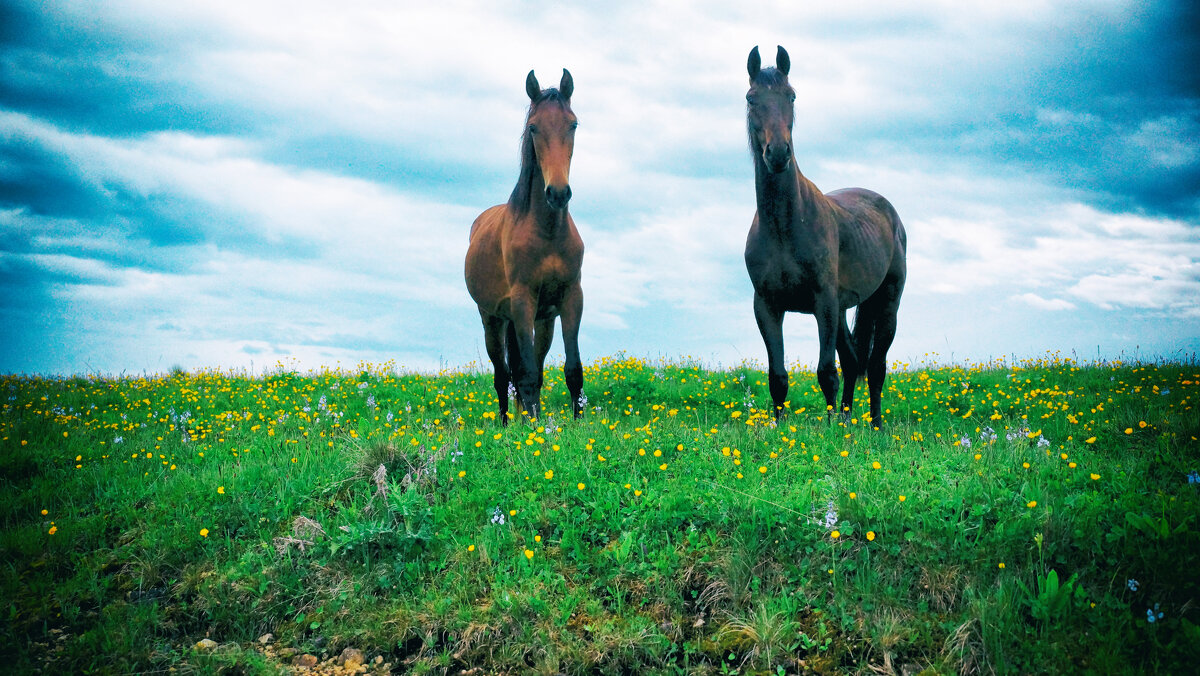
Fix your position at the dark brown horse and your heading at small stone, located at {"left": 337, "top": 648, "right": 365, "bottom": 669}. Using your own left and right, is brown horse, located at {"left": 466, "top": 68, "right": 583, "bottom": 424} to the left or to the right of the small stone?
right

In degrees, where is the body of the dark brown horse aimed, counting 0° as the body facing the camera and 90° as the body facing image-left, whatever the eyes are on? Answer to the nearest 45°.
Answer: approximately 45°

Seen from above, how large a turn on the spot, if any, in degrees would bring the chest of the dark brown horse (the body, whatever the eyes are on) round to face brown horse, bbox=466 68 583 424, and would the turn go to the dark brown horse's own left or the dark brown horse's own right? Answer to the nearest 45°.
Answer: approximately 45° to the dark brown horse's own right

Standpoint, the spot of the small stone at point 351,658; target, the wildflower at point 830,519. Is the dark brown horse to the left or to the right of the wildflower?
left

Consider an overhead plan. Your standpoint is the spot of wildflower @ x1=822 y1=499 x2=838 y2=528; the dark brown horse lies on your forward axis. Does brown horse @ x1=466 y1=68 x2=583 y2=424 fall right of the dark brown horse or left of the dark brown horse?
left

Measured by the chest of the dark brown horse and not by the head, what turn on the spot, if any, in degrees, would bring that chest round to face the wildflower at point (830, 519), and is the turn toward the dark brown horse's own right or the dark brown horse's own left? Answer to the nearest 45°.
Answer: approximately 45° to the dark brown horse's own left

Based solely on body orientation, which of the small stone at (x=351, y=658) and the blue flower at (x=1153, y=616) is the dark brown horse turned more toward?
the small stone

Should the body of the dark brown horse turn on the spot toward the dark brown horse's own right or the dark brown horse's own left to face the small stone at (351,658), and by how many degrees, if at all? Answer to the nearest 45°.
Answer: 0° — it already faces it
